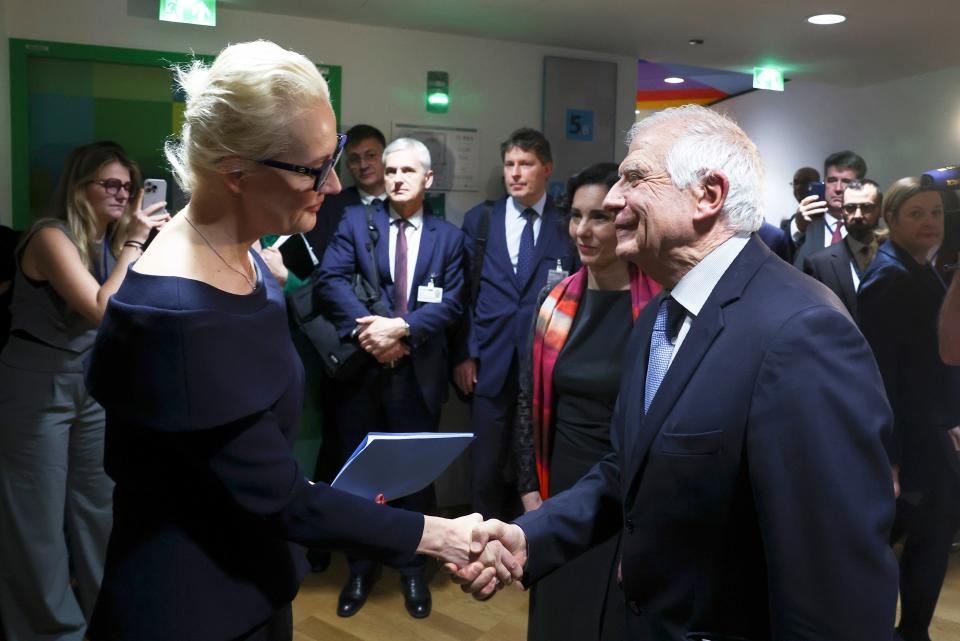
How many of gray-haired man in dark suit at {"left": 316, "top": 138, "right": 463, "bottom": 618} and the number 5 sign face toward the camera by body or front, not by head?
2

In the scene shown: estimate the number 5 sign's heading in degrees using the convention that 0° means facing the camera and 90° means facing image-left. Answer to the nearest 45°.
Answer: approximately 0°

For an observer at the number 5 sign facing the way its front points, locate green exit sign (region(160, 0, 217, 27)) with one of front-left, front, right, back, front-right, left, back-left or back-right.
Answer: front-right

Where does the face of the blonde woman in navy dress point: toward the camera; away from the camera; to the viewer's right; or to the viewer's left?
to the viewer's right

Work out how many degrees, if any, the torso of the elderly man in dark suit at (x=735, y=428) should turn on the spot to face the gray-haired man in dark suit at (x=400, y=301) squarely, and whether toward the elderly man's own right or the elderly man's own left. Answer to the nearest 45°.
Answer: approximately 90° to the elderly man's own right

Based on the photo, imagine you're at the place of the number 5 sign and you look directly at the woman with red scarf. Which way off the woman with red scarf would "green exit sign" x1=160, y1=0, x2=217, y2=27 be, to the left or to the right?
right
